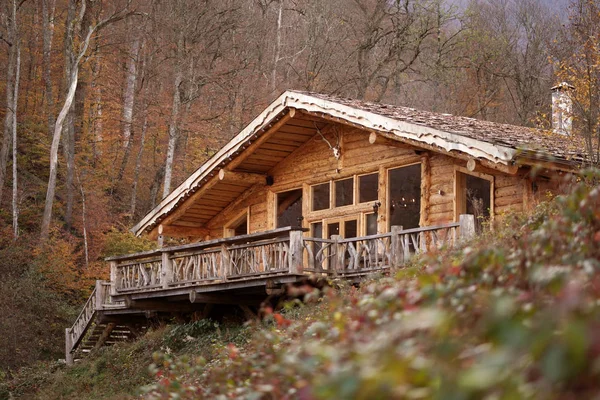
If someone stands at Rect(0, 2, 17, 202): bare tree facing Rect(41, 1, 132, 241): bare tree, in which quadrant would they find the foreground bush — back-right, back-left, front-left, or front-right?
front-right

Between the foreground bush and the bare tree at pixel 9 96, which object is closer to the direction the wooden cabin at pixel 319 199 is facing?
the foreground bush

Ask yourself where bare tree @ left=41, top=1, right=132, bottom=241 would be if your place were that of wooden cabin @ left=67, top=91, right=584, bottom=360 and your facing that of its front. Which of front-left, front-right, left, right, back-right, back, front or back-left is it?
right

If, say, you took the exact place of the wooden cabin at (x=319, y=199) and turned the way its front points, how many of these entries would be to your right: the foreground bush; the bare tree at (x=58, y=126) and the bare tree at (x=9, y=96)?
2

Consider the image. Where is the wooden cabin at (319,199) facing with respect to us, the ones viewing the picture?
facing the viewer and to the left of the viewer

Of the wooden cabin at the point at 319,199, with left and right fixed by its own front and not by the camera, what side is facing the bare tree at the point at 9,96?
right

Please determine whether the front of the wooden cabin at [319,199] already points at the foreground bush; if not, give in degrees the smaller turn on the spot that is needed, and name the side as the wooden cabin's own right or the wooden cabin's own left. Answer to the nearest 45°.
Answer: approximately 45° to the wooden cabin's own left

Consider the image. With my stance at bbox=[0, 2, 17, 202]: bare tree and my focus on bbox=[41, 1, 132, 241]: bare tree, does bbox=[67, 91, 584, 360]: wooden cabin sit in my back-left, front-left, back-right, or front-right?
front-right
